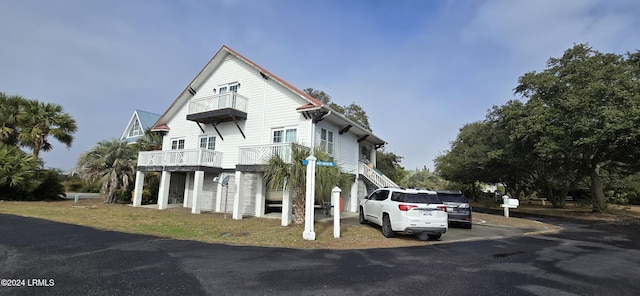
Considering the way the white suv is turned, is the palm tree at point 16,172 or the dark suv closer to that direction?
the palm tree

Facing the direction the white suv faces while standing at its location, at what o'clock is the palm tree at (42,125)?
The palm tree is roughly at 11 o'clock from the white suv.

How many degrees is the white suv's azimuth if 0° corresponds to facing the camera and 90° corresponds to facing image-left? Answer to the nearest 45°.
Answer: approximately 135°

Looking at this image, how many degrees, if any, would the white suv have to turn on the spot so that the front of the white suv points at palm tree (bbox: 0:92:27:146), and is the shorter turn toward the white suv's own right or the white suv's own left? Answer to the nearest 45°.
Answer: approximately 45° to the white suv's own left

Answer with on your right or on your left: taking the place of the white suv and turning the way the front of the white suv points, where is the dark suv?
on your right
